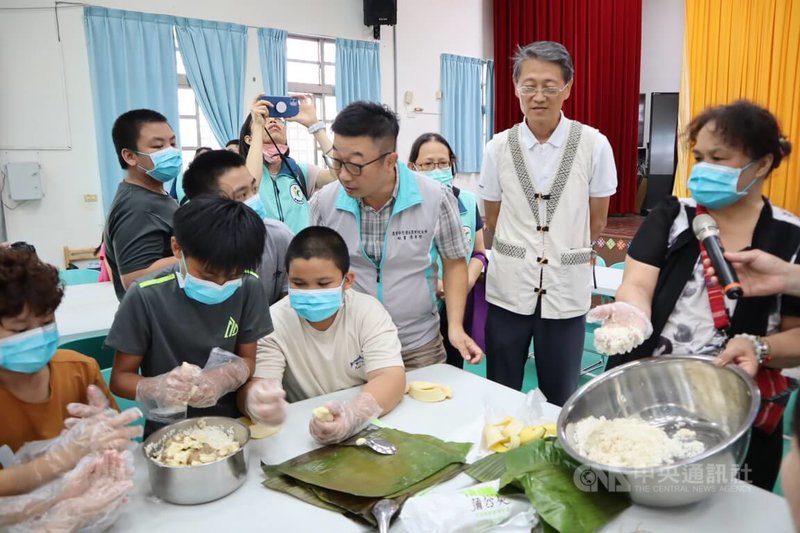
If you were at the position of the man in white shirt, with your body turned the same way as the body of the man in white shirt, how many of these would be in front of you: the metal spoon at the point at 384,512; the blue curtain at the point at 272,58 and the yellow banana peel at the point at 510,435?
2

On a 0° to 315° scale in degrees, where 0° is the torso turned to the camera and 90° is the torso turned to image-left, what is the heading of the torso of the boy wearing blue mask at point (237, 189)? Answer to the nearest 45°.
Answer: approximately 315°

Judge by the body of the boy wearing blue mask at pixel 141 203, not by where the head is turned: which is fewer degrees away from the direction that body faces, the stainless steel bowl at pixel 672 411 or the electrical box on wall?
the stainless steel bowl

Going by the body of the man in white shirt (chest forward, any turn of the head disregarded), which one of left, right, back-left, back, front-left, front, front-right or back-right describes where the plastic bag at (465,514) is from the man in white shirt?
front

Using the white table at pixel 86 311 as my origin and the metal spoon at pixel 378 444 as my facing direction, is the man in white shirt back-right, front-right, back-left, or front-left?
front-left

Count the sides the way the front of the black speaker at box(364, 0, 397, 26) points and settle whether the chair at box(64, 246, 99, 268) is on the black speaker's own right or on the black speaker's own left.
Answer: on the black speaker's own right

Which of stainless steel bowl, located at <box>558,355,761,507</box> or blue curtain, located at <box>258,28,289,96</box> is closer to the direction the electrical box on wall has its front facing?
the stainless steel bowl

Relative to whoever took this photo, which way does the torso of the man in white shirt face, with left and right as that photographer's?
facing the viewer

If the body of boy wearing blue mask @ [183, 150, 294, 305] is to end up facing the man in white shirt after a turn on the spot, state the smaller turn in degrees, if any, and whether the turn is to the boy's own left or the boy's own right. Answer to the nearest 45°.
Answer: approximately 45° to the boy's own left

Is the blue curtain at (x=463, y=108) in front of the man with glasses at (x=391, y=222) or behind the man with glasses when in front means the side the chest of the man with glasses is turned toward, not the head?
behind

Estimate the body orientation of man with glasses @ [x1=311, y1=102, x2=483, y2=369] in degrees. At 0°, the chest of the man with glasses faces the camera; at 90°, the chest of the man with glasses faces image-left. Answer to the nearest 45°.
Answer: approximately 45°

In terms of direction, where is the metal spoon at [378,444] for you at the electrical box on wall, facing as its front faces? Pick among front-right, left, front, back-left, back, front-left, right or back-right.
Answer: front

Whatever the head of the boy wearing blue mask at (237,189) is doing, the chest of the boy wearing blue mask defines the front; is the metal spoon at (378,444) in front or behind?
in front
